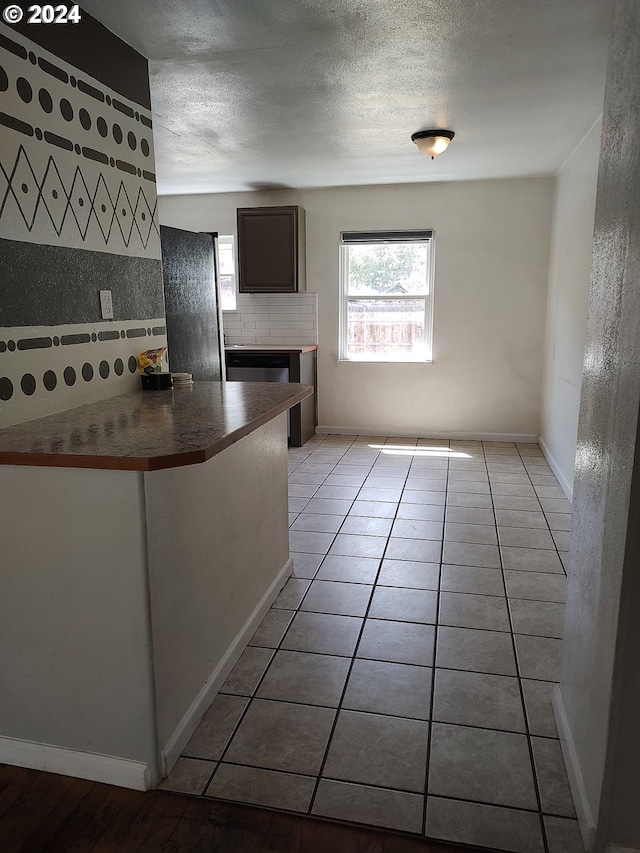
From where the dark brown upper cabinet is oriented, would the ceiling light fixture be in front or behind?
in front

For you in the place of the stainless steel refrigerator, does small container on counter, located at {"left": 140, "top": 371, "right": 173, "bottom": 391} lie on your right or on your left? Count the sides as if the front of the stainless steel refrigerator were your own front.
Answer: on your right

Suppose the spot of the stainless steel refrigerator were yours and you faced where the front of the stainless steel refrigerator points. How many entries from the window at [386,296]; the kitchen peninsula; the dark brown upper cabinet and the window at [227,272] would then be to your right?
1

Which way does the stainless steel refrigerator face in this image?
to the viewer's right

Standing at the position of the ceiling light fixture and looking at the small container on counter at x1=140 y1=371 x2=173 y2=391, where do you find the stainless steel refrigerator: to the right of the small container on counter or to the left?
right

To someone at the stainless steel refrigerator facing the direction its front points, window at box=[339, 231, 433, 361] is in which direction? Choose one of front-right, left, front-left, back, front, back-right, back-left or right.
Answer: front-left

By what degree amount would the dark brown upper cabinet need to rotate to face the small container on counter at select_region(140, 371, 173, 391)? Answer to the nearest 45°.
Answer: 0° — it already faces it

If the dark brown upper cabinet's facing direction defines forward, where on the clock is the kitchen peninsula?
The kitchen peninsula is roughly at 12 o'clock from the dark brown upper cabinet.

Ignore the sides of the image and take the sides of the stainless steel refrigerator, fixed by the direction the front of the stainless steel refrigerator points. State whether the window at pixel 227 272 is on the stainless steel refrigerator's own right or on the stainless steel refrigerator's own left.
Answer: on the stainless steel refrigerator's own left

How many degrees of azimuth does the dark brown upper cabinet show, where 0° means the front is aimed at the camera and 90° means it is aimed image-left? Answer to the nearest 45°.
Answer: approximately 0°
